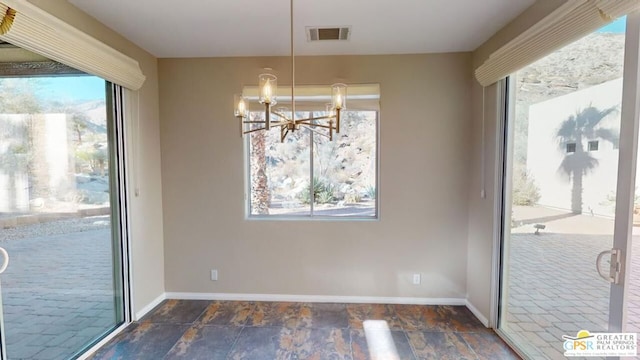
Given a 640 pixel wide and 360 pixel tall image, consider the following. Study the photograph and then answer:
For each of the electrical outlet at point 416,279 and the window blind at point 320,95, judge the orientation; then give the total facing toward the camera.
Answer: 2

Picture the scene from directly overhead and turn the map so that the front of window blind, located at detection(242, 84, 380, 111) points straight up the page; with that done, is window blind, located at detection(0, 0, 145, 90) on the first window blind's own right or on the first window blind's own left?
on the first window blind's own right

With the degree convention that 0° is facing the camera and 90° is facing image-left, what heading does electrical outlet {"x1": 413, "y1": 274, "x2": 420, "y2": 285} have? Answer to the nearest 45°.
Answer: approximately 0°
